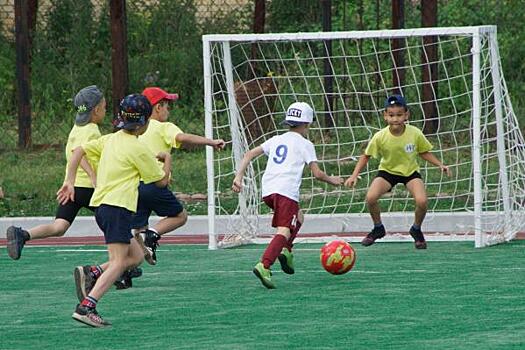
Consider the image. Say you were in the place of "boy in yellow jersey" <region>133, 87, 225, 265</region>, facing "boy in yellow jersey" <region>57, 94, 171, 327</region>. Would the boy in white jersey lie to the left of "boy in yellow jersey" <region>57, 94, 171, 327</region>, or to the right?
left

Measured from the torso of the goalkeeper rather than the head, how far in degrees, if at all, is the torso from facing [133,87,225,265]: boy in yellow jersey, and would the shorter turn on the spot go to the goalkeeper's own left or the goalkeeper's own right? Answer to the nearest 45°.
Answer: approximately 45° to the goalkeeper's own right

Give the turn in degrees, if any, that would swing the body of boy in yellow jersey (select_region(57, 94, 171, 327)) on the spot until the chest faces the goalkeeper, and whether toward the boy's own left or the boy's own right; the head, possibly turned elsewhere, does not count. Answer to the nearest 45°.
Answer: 0° — they already face them

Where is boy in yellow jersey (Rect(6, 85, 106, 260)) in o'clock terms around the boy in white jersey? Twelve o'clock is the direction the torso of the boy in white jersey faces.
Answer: The boy in yellow jersey is roughly at 8 o'clock from the boy in white jersey.

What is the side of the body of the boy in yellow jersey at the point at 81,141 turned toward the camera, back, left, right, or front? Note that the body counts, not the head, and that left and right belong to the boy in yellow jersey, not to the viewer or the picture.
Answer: right

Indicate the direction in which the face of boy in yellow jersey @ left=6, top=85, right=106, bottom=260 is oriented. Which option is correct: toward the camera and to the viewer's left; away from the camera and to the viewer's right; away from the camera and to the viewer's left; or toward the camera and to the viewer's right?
away from the camera and to the viewer's right

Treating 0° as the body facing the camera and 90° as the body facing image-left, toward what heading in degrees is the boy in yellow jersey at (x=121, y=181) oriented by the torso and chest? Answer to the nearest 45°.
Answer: approximately 225°

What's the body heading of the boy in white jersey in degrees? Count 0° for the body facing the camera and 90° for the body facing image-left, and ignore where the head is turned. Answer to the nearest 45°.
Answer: approximately 225°

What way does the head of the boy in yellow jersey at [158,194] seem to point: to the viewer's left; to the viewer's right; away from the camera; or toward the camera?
to the viewer's right

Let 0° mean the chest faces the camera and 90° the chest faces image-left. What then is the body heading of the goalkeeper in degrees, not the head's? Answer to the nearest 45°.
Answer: approximately 0°

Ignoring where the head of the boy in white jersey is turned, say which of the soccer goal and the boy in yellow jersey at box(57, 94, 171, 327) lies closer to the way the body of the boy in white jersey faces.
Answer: the soccer goal
